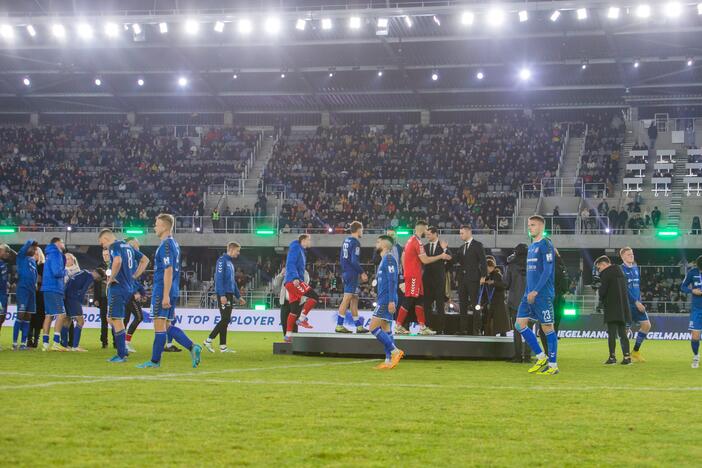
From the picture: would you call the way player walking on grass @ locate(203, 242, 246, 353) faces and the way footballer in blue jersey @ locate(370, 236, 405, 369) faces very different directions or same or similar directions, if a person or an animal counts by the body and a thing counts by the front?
very different directions

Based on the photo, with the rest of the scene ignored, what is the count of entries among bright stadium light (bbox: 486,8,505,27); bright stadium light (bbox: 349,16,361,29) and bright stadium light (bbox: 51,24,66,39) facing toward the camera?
3

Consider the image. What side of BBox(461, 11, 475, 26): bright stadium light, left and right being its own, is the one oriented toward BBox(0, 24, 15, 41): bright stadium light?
right

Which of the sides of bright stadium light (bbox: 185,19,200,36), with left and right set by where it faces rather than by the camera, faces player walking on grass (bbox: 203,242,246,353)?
front

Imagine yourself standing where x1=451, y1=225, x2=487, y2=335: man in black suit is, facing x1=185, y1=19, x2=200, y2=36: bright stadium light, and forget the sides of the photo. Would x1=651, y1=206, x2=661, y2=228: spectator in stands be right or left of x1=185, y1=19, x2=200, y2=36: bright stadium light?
right

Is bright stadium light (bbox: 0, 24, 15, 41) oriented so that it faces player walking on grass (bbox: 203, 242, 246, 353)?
yes

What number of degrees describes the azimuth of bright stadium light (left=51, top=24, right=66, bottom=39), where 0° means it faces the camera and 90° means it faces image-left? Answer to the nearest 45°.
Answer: approximately 0°
